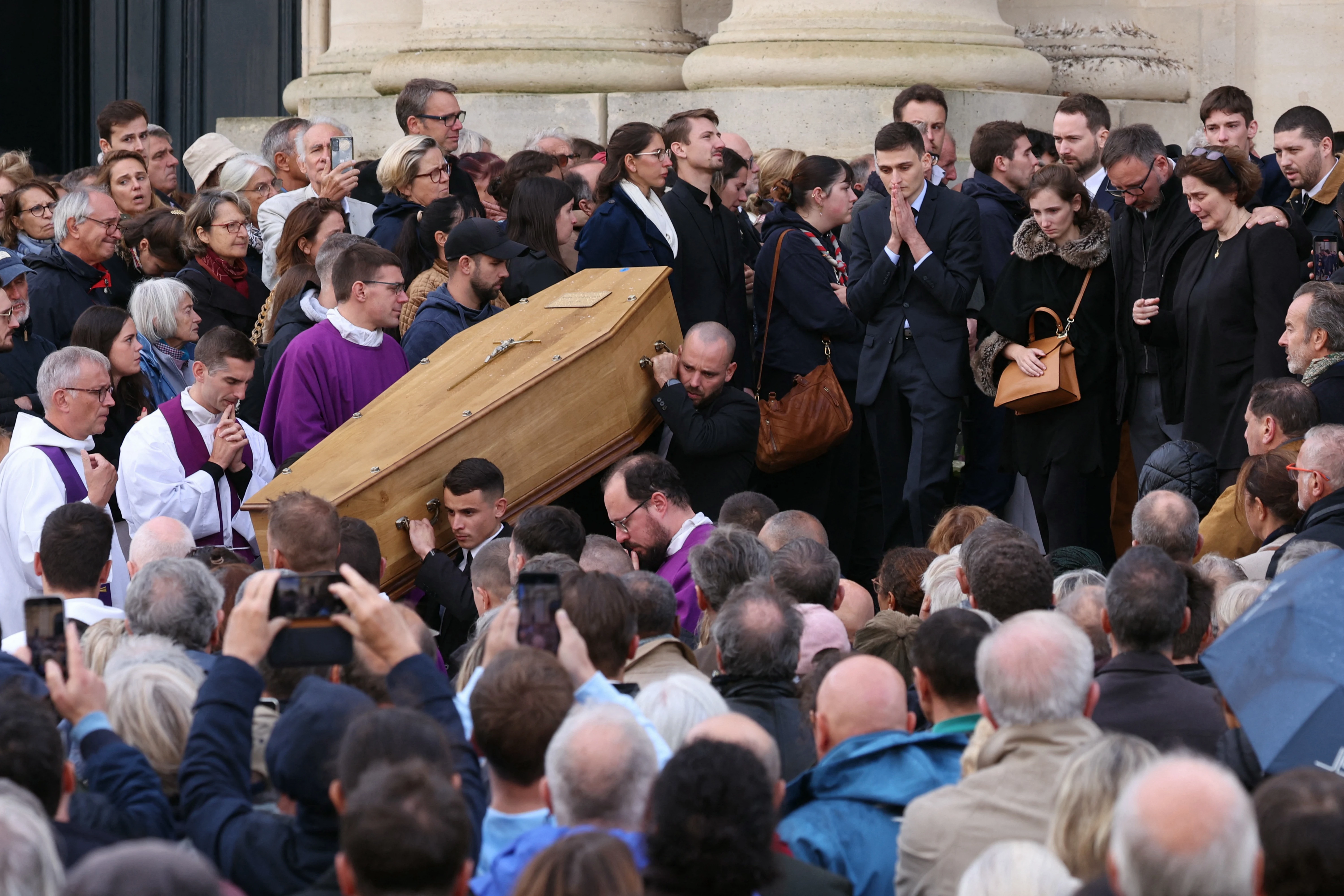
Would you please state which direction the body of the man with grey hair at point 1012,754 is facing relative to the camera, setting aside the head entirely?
away from the camera

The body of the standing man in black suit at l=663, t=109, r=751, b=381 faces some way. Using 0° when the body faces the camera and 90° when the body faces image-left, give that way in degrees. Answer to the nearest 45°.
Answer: approximately 315°

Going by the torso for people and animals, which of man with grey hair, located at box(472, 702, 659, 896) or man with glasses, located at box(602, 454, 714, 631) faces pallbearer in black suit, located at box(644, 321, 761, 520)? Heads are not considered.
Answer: the man with grey hair

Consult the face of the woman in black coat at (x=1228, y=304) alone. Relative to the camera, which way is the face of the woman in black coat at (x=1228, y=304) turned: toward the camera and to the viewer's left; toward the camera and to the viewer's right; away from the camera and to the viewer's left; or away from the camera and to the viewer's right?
toward the camera and to the viewer's left

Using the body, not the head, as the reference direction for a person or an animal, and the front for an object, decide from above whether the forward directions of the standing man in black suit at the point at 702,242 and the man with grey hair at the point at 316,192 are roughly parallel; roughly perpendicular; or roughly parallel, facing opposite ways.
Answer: roughly parallel

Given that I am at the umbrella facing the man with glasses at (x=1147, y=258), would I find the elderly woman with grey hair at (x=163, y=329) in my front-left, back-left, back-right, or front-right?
front-left

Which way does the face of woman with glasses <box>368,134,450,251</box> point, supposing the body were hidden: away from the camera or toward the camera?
toward the camera

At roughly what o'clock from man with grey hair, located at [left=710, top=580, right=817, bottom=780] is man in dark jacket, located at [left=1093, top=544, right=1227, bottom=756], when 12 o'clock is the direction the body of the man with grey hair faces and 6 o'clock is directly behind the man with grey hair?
The man in dark jacket is roughly at 3 o'clock from the man with grey hair.

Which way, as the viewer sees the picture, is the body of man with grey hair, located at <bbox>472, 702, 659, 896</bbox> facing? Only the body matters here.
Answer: away from the camera

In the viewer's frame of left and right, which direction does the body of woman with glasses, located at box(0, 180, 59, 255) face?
facing the viewer and to the right of the viewer

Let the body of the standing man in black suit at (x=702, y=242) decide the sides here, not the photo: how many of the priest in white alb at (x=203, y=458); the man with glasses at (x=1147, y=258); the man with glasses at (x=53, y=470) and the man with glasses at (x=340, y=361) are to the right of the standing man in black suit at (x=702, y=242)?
3

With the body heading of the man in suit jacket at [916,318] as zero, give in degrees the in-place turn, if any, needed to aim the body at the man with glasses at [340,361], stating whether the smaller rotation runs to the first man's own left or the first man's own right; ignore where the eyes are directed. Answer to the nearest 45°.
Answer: approximately 45° to the first man's own right

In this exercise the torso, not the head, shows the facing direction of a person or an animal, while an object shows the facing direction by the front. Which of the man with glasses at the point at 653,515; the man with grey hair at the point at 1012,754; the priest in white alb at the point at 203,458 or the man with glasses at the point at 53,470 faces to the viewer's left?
the man with glasses at the point at 653,515

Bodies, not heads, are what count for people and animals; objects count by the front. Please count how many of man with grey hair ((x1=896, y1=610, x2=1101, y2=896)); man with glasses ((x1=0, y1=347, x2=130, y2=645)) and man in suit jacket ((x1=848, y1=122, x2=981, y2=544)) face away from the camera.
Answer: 1
